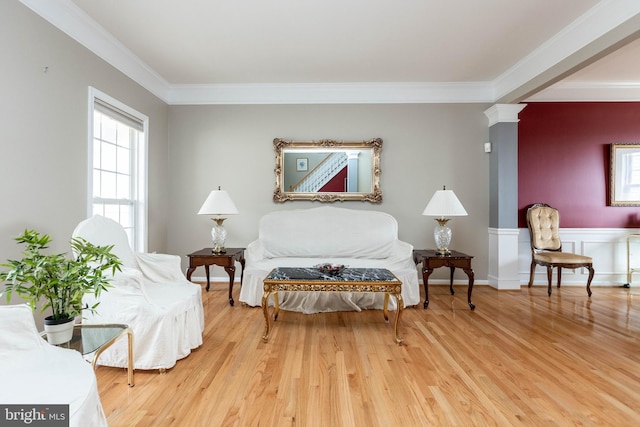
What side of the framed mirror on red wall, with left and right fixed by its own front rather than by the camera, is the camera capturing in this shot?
front

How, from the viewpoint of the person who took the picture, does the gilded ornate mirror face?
facing the viewer

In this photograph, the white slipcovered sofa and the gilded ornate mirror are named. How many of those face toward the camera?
2

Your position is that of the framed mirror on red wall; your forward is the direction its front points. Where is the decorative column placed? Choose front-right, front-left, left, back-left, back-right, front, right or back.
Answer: front-right

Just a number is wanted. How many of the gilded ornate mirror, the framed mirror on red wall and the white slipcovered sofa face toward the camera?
3

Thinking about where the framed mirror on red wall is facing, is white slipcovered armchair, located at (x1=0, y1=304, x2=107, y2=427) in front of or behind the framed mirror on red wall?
in front

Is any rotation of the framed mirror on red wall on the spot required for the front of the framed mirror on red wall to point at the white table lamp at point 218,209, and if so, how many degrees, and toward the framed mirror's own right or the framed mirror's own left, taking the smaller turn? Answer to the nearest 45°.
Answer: approximately 45° to the framed mirror's own right

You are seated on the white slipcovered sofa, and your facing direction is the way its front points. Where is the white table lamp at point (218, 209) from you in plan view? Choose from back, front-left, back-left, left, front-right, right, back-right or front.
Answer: right
